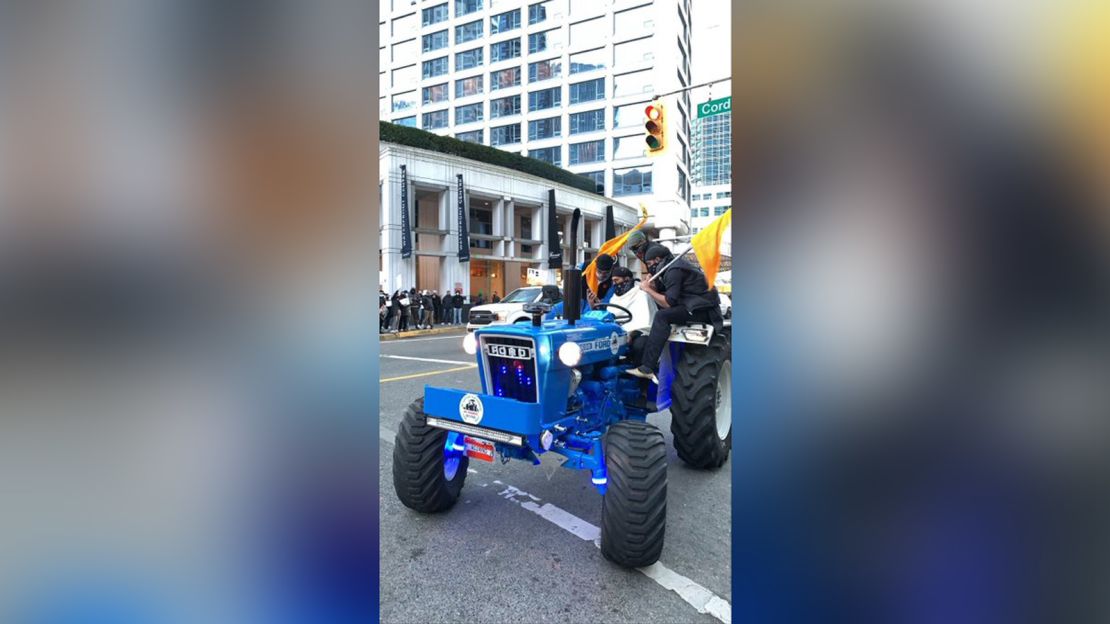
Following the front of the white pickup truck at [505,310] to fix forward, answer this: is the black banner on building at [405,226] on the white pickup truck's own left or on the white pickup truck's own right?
on the white pickup truck's own right

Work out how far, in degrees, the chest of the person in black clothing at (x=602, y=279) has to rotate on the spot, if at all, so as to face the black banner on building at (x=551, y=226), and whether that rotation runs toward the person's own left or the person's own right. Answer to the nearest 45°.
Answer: approximately 135° to the person's own right

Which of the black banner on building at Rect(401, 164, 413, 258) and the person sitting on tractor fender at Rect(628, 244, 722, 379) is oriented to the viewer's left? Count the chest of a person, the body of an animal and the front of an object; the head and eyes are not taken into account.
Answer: the person sitting on tractor fender

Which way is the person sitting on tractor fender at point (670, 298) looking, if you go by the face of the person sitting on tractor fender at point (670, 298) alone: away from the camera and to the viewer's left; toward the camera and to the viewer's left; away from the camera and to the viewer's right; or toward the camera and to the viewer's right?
toward the camera and to the viewer's left

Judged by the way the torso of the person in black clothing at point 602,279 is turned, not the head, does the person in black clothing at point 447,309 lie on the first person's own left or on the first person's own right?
on the first person's own right

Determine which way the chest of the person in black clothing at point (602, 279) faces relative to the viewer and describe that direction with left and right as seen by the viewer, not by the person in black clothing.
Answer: facing the viewer and to the left of the viewer

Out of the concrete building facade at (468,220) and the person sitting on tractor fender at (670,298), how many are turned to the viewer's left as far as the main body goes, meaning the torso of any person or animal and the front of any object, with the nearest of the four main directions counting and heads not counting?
1

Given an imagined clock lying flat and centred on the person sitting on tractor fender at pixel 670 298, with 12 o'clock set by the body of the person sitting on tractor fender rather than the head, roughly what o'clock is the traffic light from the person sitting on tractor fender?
The traffic light is roughly at 3 o'clock from the person sitting on tractor fender.

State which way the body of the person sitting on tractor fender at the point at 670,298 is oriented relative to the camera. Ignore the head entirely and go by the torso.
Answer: to the viewer's left

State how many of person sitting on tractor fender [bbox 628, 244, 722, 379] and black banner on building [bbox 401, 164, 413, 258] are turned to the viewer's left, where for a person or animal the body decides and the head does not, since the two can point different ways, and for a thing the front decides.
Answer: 1

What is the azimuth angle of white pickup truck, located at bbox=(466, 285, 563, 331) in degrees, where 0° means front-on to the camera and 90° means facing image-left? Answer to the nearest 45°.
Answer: approximately 45°

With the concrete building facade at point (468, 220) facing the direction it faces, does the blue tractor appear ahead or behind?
ahead

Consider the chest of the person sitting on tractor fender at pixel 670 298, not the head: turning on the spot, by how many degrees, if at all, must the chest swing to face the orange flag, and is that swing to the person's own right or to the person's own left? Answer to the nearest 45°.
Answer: approximately 45° to the person's own right
